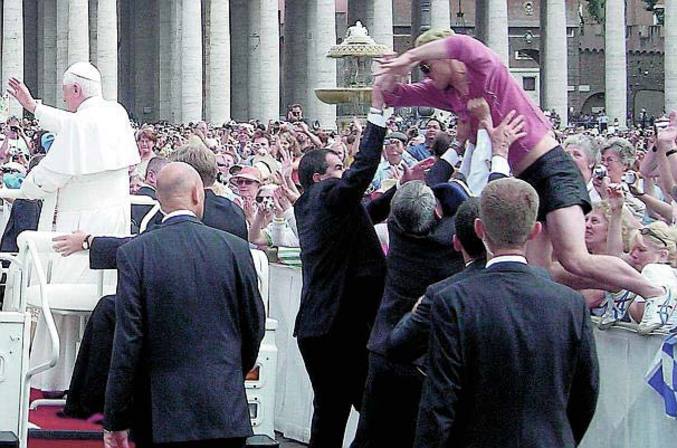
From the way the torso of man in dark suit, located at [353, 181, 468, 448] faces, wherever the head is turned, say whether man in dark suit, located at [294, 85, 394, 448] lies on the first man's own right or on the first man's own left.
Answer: on the first man's own left

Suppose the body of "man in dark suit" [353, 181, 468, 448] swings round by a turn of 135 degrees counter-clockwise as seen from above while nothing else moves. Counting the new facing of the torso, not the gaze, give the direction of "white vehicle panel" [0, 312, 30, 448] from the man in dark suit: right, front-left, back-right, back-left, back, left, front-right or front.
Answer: front

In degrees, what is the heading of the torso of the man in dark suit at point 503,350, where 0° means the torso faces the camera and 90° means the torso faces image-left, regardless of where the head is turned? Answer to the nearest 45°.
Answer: approximately 180°

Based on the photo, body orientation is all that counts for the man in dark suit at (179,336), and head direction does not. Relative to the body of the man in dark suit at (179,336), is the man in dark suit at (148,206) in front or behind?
in front

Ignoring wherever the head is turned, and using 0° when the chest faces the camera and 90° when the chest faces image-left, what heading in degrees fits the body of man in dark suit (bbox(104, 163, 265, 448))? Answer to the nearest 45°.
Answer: approximately 180°

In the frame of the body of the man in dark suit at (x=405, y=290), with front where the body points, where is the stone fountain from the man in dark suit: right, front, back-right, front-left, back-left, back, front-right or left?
front-left

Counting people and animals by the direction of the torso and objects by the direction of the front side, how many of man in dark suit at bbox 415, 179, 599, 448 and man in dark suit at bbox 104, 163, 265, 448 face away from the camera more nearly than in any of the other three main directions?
2

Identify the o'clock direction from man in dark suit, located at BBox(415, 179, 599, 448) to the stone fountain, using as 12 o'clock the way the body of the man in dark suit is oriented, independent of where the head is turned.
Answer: The stone fountain is roughly at 12 o'clock from the man in dark suit.

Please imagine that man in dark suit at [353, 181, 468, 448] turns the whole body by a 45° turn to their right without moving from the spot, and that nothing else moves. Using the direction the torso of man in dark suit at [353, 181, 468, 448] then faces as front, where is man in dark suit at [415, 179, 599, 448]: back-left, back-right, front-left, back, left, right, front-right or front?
right

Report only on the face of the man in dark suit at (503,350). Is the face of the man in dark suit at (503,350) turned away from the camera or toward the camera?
away from the camera

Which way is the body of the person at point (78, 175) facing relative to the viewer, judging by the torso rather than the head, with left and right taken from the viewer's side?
facing away from the viewer and to the left of the viewer
